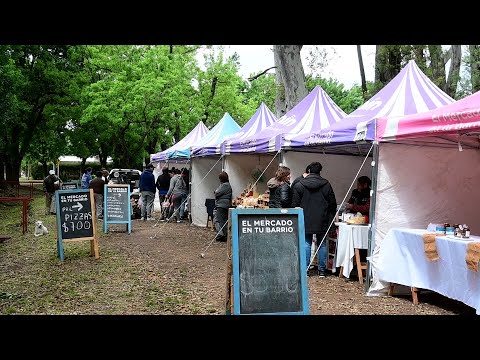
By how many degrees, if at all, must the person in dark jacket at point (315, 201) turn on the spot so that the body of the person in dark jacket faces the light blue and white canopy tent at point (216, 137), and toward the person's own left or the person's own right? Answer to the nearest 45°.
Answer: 0° — they already face it

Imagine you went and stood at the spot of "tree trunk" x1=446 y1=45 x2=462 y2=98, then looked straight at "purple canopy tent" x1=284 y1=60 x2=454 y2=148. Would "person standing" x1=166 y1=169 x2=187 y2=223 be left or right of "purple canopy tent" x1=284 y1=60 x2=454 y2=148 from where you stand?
right

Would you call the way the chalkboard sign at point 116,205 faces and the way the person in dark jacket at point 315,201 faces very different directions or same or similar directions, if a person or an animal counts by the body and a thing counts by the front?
very different directions

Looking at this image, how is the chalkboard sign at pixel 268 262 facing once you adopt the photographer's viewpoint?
facing the viewer

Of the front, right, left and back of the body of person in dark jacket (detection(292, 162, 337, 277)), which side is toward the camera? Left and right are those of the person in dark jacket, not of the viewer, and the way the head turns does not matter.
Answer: back

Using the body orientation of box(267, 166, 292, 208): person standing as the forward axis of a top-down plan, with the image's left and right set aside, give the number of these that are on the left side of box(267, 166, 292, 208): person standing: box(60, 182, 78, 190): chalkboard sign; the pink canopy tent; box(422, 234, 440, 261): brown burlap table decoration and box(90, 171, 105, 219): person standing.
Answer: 2

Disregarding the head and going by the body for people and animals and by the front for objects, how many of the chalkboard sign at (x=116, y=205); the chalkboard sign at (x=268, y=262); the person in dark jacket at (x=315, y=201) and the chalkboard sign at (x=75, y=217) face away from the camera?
1

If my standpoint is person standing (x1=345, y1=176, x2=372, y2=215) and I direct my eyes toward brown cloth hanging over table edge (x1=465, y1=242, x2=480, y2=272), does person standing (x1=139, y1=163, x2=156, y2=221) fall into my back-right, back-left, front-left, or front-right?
back-right

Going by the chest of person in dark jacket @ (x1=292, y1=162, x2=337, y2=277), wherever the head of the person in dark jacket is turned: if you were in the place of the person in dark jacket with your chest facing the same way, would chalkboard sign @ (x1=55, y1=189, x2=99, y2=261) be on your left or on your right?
on your left

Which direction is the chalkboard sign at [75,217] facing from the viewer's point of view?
toward the camera
